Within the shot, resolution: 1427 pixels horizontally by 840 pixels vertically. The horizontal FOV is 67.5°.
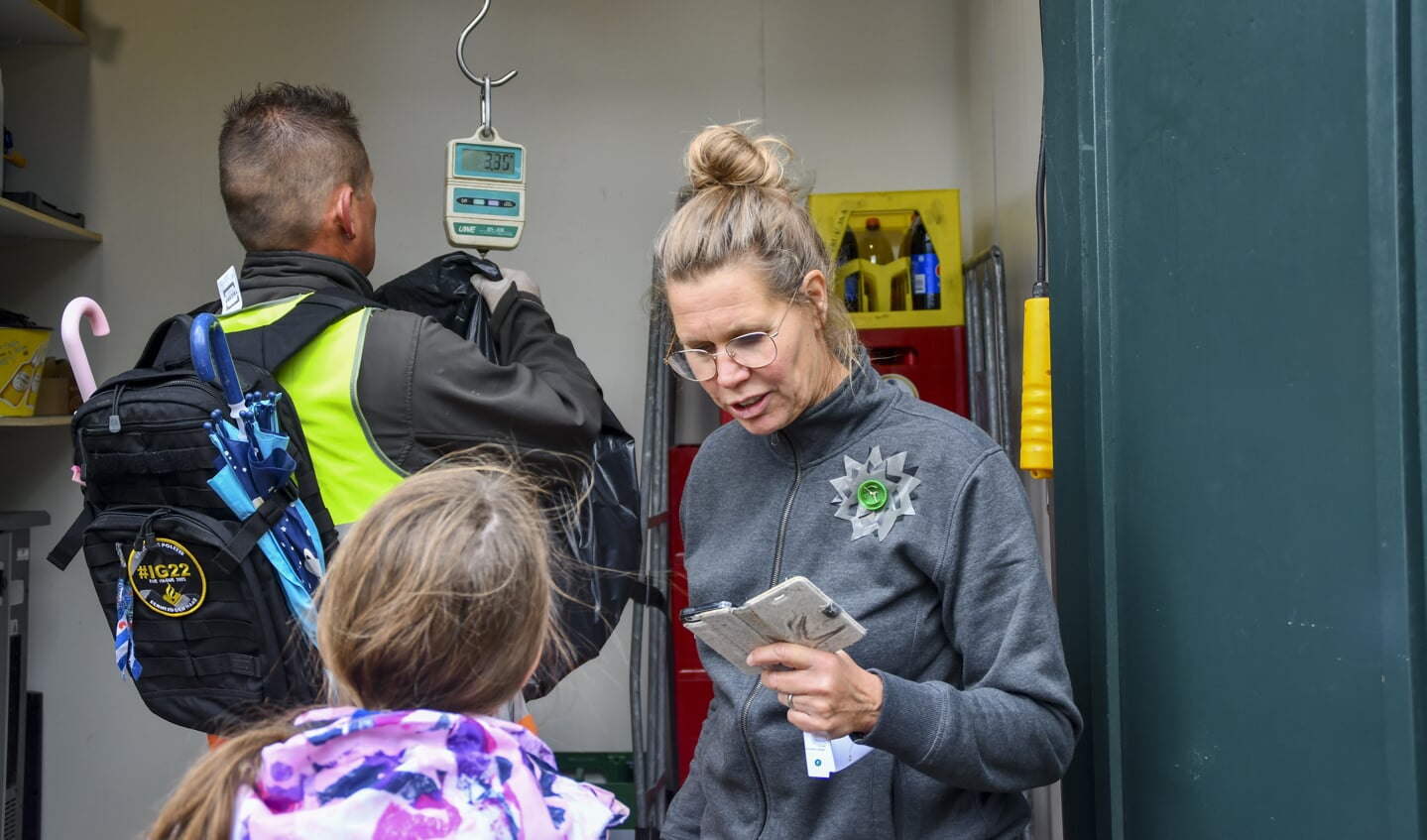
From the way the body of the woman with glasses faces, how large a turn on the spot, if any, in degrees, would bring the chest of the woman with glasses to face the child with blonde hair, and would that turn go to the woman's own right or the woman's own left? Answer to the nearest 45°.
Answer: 0° — they already face them

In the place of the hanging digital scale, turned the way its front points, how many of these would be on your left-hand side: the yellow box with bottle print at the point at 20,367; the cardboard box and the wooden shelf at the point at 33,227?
0

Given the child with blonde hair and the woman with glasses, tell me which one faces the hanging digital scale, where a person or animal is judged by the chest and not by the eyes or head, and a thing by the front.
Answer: the child with blonde hair

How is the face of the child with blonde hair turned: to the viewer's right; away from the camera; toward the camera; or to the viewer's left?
away from the camera

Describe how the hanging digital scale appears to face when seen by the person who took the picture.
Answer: facing the viewer

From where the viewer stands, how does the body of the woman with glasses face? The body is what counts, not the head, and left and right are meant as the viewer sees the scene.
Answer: facing the viewer and to the left of the viewer

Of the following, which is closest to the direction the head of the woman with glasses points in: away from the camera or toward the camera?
toward the camera

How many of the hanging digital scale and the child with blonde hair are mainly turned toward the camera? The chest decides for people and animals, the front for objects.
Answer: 1

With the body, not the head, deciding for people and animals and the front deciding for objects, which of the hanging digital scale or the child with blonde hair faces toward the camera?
the hanging digital scale

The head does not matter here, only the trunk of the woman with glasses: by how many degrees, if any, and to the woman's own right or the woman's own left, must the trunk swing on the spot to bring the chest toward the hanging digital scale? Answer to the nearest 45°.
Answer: approximately 90° to the woman's own right

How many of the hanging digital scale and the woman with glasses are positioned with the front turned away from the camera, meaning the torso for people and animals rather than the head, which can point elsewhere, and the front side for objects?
0

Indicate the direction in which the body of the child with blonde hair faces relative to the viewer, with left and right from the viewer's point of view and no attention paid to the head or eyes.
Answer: facing away from the viewer

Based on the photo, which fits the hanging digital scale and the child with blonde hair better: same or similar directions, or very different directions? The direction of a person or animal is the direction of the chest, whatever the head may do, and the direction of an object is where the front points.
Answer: very different directions

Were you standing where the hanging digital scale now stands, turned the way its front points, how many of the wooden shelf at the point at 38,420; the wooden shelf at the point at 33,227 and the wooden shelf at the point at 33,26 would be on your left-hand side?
0

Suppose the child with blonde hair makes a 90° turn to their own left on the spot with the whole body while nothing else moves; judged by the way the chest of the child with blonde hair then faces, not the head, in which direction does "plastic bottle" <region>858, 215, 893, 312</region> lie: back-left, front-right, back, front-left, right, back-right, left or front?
back-right

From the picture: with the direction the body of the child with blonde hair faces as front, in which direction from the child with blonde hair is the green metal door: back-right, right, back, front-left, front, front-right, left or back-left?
right

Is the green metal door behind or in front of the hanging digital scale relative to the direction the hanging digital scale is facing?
in front

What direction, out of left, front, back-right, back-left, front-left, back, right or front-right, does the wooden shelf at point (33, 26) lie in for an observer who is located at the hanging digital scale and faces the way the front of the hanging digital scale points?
back-right

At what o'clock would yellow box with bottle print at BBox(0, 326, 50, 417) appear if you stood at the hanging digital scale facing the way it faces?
The yellow box with bottle print is roughly at 4 o'clock from the hanging digital scale.

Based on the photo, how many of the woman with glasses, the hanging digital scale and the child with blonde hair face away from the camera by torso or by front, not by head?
1
